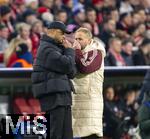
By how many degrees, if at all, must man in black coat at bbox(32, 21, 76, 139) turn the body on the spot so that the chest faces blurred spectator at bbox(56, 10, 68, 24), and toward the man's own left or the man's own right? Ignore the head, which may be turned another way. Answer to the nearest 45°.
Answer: approximately 90° to the man's own left

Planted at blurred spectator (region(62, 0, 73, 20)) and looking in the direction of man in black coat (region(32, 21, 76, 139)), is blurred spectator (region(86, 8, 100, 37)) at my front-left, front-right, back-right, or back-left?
front-left

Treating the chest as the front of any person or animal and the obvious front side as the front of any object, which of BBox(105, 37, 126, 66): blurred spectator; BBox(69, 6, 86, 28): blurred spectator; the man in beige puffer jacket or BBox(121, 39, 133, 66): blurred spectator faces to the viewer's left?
the man in beige puffer jacket

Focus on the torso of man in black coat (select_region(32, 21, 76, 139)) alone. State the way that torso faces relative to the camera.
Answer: to the viewer's right

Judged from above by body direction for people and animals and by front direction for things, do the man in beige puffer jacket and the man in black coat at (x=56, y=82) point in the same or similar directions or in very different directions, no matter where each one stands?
very different directions

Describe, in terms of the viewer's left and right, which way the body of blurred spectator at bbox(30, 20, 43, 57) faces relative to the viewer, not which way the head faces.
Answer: facing the viewer and to the right of the viewer

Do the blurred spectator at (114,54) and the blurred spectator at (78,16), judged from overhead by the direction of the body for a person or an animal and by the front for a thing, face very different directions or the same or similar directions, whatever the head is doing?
same or similar directions

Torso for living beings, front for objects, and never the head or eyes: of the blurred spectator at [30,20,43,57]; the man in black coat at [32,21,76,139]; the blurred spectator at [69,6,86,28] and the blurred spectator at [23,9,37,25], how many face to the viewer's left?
0

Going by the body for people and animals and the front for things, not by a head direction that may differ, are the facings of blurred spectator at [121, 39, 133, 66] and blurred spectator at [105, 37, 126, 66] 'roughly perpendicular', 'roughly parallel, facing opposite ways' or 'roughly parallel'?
roughly parallel

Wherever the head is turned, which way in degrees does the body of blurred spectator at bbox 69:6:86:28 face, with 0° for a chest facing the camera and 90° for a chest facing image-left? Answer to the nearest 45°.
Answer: approximately 315°

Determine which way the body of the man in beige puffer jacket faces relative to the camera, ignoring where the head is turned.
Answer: to the viewer's left

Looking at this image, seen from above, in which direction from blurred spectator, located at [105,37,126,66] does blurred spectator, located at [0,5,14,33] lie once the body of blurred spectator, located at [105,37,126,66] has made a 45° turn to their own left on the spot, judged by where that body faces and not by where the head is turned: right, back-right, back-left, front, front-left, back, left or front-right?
back
